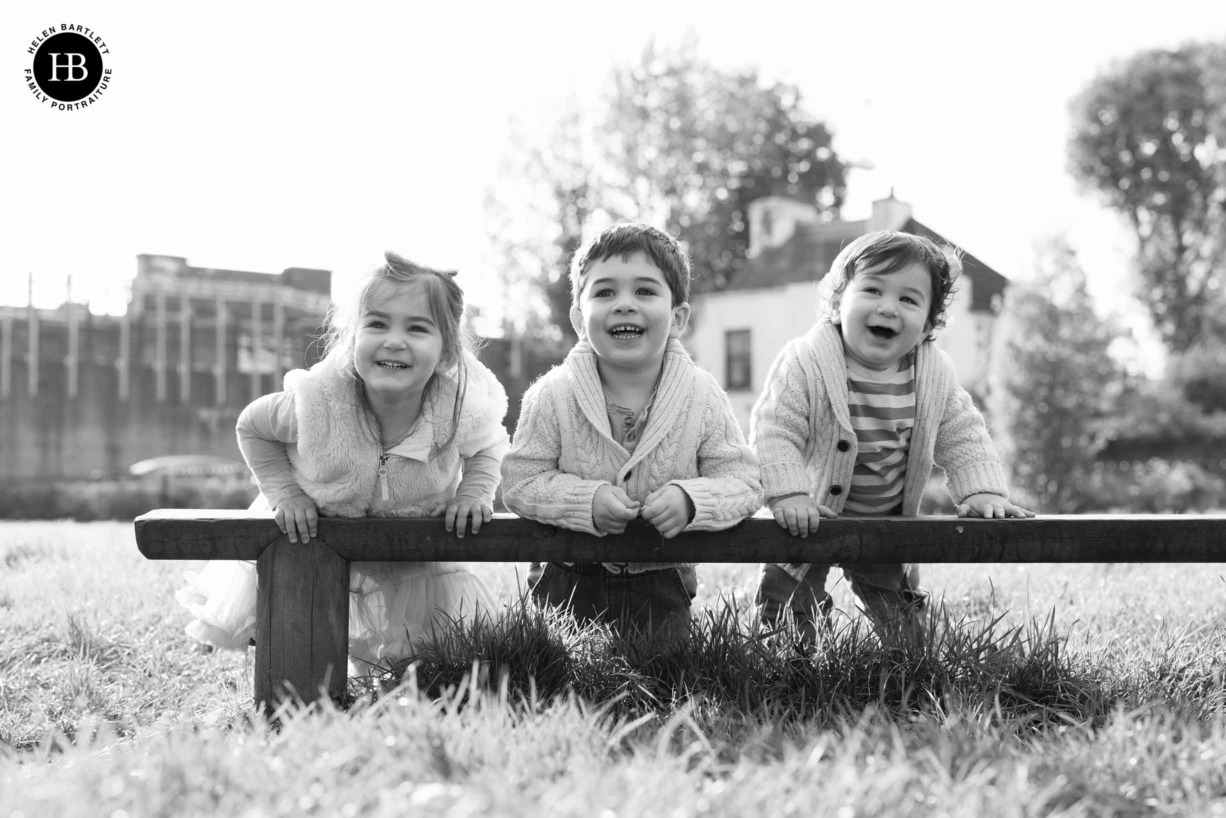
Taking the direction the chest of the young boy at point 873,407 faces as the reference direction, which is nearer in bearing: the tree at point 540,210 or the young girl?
the young girl

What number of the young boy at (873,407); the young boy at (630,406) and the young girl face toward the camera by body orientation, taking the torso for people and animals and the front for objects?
3

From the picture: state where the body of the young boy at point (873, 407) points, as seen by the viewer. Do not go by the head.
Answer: toward the camera

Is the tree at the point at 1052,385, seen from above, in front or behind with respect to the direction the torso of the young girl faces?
behind

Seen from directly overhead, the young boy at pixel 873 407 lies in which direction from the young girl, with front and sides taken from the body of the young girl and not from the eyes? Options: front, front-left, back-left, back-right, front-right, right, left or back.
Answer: left

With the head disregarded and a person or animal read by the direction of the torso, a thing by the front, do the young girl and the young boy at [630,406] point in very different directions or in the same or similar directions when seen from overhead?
same or similar directions

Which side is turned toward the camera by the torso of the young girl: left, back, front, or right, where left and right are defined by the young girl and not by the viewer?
front

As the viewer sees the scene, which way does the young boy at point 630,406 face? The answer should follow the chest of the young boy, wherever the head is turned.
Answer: toward the camera

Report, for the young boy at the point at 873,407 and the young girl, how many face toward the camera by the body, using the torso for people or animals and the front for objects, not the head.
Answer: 2

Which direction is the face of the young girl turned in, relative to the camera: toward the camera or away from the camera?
toward the camera
